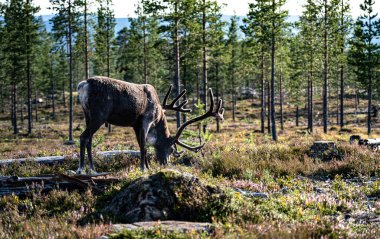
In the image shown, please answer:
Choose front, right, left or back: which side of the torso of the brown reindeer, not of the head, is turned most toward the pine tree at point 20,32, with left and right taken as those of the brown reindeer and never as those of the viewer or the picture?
left

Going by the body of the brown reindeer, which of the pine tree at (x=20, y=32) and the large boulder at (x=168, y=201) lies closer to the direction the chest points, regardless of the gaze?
the large boulder

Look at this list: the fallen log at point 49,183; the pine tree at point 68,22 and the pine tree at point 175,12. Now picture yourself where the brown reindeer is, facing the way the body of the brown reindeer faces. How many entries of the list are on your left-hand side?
2

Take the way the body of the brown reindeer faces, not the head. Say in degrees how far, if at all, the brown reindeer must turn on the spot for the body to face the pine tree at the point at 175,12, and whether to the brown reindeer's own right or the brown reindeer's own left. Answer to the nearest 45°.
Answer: approximately 90° to the brown reindeer's own left

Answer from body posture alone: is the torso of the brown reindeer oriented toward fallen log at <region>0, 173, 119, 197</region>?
no

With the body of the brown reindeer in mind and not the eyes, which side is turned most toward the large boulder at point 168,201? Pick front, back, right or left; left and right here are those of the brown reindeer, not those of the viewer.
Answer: right

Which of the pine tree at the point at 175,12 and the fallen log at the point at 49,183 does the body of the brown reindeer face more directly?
the pine tree

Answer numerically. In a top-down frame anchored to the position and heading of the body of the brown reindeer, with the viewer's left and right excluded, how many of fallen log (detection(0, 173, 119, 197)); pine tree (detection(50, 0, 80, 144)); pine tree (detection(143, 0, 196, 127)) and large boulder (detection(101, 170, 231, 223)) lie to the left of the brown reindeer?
2

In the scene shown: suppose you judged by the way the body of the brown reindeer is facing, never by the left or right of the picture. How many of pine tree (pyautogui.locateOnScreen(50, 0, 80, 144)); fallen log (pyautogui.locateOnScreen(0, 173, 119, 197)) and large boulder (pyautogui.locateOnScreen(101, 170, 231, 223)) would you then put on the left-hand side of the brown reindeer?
1

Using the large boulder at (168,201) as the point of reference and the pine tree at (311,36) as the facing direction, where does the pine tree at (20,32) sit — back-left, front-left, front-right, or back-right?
front-left

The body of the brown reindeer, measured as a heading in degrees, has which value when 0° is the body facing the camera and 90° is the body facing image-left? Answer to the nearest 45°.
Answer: approximately 270°

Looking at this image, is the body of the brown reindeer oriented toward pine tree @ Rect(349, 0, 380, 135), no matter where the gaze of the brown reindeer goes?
no

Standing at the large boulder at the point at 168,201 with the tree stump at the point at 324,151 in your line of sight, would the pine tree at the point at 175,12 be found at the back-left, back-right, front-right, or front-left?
front-left

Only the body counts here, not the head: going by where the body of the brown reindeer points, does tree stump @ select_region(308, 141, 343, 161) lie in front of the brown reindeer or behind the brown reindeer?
in front

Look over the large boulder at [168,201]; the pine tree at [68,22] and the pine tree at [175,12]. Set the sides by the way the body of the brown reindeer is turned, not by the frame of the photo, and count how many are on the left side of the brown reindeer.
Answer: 2
